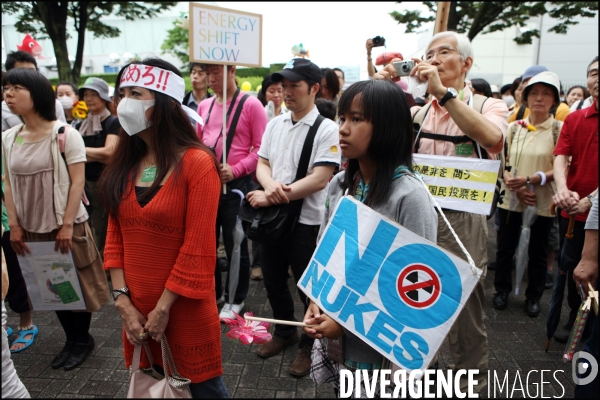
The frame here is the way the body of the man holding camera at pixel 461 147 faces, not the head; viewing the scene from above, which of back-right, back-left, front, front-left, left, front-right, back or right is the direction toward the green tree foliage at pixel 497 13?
back-right

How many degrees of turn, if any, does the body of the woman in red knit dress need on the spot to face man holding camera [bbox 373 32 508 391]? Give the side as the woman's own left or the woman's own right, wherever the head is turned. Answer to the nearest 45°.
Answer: approximately 135° to the woman's own left

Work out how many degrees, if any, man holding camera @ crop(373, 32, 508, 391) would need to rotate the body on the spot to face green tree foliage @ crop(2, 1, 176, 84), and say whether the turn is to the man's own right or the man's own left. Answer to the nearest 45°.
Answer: approximately 90° to the man's own right

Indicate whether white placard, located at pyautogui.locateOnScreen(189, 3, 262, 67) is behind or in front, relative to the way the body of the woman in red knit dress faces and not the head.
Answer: behind

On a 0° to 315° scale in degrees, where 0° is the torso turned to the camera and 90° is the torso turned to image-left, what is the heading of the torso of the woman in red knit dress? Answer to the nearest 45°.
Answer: approximately 45°

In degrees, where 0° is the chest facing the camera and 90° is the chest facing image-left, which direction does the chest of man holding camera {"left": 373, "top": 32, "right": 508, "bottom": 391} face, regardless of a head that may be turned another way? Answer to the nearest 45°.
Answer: approximately 45°

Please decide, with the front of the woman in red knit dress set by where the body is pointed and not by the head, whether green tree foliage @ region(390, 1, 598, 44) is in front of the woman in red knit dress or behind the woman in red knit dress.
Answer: behind
